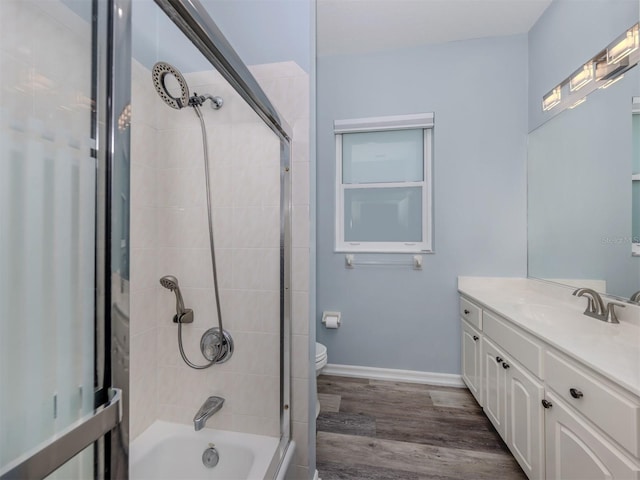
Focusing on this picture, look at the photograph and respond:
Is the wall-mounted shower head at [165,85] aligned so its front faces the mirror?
no

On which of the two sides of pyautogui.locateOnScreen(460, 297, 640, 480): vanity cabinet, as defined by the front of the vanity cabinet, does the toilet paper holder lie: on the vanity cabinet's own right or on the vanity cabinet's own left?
on the vanity cabinet's own right

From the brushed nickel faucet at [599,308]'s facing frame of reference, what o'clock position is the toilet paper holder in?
The toilet paper holder is roughly at 1 o'clock from the brushed nickel faucet.

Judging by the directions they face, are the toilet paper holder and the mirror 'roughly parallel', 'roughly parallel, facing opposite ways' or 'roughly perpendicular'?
roughly perpendicular

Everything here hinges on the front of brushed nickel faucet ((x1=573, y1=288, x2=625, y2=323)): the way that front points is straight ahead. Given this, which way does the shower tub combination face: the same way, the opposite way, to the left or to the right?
the opposite way

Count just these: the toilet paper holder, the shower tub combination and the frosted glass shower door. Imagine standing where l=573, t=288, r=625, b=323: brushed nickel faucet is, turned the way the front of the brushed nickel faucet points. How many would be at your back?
0

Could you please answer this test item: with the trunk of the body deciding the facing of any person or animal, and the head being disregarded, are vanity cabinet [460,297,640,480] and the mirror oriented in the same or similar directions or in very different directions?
same or similar directions

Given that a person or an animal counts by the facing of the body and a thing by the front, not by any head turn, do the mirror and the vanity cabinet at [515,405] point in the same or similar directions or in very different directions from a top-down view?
same or similar directions

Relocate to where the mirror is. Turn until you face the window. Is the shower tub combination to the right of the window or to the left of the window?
left

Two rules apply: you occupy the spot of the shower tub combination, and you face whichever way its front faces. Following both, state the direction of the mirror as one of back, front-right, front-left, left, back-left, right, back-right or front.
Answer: front-left

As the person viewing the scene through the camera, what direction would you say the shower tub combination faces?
facing the viewer and to the right of the viewer

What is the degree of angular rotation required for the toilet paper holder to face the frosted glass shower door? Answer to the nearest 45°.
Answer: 0° — it already faces it

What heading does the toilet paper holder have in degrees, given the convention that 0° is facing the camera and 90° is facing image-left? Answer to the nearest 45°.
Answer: approximately 0°

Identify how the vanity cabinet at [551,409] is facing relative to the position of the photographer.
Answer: facing the viewer and to the left of the viewer

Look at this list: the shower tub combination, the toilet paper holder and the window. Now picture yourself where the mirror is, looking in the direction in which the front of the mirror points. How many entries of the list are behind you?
0

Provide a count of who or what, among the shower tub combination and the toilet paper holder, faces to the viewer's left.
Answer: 0
